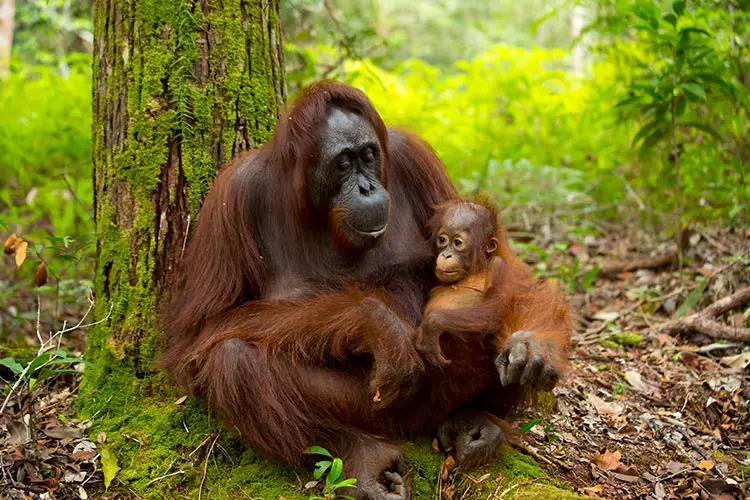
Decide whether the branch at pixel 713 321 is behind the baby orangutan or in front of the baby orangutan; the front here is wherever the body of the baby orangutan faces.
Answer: behind

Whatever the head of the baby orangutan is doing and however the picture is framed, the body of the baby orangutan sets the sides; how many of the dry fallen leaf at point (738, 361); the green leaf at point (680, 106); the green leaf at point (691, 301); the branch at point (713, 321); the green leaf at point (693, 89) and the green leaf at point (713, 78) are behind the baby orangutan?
6

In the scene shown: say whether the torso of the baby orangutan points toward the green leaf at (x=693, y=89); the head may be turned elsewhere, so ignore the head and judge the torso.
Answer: no

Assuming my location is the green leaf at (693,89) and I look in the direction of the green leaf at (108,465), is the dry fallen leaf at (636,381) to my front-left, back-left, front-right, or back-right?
front-left

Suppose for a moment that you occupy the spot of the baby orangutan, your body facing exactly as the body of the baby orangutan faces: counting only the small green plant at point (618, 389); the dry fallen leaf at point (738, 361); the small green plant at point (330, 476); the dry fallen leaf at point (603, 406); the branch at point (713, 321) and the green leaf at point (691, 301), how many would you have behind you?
5

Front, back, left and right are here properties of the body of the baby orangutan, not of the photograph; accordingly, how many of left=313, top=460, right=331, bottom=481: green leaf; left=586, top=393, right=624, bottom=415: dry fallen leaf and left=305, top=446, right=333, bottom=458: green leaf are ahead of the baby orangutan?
2

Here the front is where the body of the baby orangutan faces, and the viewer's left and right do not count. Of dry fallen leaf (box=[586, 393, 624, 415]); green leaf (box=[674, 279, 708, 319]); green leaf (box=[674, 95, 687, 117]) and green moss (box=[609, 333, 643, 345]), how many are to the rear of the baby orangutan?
4

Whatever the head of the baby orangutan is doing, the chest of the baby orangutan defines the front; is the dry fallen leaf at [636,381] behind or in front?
behind

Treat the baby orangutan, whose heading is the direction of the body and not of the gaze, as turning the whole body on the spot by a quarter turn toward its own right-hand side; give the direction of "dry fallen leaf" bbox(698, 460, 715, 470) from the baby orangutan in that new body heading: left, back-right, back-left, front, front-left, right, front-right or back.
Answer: back-right

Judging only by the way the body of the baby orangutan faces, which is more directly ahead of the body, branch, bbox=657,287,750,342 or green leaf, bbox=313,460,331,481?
the green leaf

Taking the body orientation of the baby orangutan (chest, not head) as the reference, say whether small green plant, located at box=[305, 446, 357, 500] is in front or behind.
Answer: in front

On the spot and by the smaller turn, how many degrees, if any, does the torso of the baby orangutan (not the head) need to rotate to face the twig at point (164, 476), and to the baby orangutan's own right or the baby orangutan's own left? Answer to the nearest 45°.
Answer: approximately 45° to the baby orangutan's own right

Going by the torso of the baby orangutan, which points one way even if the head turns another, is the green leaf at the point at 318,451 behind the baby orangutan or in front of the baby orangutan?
in front

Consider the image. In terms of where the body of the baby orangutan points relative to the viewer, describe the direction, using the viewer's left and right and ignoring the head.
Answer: facing the viewer and to the left of the viewer

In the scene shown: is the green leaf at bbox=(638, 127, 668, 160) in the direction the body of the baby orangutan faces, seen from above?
no

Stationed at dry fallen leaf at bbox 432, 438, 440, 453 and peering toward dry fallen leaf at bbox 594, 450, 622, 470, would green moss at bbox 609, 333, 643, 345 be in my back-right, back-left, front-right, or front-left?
front-left
